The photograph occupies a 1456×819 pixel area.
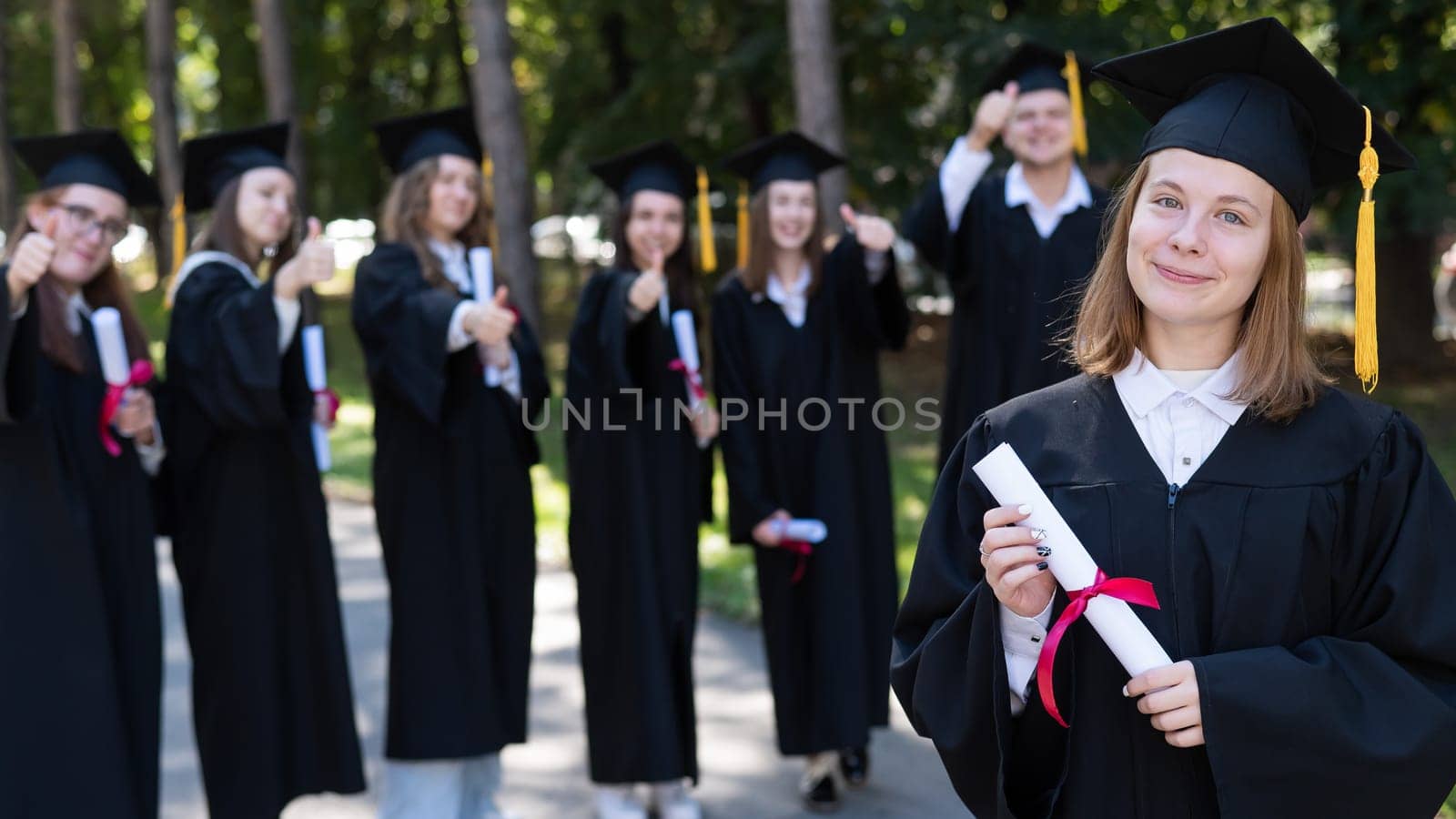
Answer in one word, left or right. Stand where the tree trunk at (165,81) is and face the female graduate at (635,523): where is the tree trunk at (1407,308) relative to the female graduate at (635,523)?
left

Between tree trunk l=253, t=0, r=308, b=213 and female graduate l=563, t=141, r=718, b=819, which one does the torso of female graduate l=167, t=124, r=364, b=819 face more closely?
the female graduate

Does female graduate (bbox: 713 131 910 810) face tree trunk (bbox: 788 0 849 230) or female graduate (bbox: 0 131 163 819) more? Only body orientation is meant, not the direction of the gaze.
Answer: the female graduate

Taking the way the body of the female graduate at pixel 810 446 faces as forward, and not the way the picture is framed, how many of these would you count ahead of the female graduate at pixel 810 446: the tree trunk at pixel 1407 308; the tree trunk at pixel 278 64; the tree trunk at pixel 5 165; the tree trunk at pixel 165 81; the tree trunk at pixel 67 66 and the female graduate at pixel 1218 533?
1

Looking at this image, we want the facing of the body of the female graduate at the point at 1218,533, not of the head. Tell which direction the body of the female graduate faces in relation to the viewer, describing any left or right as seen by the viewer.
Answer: facing the viewer

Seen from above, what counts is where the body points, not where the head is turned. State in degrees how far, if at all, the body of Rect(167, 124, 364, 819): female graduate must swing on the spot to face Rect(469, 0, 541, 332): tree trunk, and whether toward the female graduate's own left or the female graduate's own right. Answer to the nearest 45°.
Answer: approximately 135° to the female graduate's own left

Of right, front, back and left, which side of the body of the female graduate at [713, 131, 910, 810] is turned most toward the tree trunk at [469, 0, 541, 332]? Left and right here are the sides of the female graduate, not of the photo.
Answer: back

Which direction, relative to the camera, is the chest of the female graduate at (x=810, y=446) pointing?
toward the camera

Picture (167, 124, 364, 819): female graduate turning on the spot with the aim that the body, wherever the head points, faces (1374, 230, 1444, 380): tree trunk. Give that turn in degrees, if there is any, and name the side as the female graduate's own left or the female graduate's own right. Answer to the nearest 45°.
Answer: approximately 90° to the female graduate's own left

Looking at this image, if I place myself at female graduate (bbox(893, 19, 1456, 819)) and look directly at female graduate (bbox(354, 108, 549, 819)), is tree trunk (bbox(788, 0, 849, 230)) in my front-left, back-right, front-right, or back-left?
front-right

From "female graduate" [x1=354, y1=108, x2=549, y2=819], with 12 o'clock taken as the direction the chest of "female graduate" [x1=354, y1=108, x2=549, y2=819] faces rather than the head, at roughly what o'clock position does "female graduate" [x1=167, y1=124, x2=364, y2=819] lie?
"female graduate" [x1=167, y1=124, x2=364, y2=819] is roughly at 4 o'clock from "female graduate" [x1=354, y1=108, x2=549, y2=819].

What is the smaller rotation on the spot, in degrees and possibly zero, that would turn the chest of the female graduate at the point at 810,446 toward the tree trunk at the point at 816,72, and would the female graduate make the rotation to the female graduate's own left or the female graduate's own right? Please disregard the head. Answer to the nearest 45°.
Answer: approximately 180°

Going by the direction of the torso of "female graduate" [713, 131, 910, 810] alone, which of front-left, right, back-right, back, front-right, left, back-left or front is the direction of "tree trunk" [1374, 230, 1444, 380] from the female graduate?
back-left
